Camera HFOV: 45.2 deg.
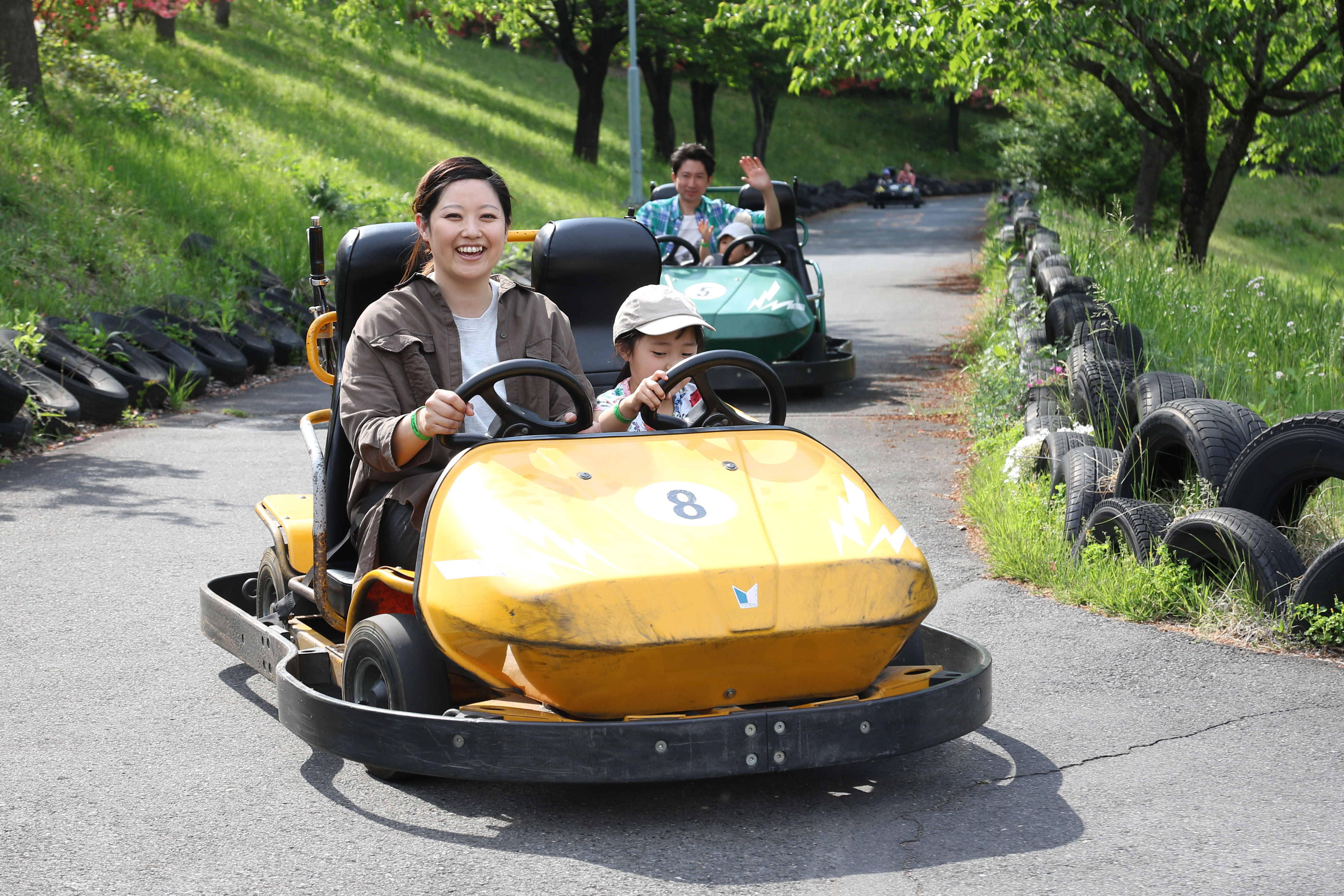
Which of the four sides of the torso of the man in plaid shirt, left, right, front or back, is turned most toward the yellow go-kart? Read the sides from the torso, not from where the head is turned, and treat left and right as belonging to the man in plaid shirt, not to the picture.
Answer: front

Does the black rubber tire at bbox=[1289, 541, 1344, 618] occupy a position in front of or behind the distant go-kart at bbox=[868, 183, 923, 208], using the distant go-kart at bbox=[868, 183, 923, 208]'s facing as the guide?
in front

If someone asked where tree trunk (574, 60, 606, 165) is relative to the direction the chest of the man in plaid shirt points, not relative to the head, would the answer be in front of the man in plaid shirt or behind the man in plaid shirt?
behind

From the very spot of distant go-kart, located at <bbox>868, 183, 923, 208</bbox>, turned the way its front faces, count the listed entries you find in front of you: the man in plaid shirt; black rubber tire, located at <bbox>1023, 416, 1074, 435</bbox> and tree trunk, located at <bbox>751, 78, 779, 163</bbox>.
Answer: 2

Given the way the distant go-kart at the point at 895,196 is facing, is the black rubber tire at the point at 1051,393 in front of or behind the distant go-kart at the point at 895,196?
in front

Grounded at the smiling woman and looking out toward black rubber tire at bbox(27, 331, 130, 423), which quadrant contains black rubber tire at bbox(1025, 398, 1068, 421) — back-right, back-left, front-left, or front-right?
front-right

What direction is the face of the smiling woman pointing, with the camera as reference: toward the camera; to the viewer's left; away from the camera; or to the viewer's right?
toward the camera

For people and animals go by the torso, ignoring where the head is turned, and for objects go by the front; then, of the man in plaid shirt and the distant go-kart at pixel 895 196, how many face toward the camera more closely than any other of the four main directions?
2

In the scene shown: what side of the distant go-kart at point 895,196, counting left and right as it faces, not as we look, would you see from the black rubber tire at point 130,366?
front

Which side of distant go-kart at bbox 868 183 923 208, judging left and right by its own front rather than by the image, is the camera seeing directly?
front

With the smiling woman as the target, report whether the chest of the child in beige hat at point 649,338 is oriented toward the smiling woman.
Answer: no

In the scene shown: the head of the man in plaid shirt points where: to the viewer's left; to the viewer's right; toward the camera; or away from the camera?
toward the camera

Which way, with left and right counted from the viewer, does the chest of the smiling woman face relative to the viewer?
facing the viewer and to the right of the viewer
